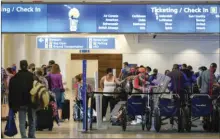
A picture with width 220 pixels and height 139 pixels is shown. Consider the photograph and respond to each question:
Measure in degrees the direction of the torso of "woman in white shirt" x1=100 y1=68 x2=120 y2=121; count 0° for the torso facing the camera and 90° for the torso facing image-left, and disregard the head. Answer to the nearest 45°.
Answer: approximately 0°

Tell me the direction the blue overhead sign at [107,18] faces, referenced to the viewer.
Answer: facing the viewer

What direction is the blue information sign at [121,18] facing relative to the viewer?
toward the camera

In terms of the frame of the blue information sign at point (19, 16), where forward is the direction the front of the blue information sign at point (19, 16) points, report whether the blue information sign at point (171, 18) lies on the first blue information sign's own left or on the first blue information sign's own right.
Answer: on the first blue information sign's own left

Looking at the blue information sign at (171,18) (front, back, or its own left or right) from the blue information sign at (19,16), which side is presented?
right

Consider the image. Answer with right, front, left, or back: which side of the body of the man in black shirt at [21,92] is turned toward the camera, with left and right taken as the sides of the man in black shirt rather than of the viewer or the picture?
back

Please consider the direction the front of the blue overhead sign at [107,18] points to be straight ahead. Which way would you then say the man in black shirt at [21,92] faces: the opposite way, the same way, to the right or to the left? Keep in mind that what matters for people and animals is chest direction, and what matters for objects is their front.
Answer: the opposite way

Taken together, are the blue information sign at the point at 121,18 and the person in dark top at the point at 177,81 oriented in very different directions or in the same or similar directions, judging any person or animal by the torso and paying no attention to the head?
very different directions

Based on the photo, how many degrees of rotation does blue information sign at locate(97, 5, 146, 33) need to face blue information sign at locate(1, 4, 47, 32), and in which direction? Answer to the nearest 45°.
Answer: approximately 90° to its right
